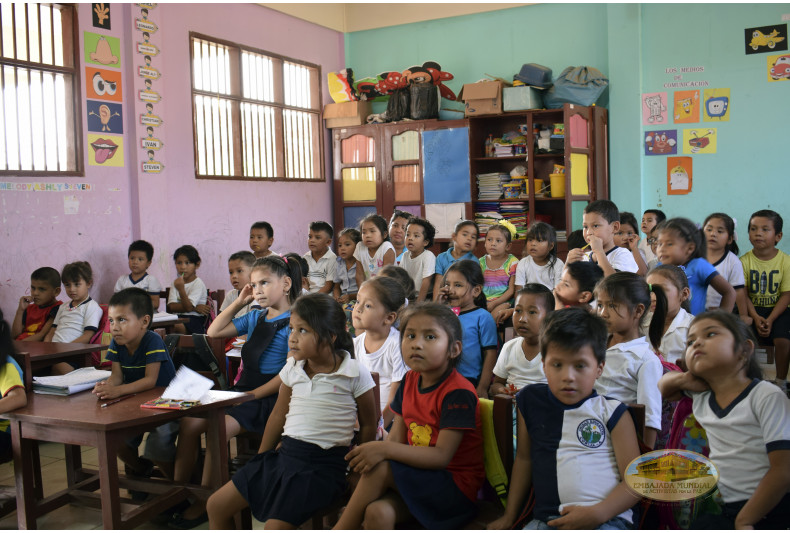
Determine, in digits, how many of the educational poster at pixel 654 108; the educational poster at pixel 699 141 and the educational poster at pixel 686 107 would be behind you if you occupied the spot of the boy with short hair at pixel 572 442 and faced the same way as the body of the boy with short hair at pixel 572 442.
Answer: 3

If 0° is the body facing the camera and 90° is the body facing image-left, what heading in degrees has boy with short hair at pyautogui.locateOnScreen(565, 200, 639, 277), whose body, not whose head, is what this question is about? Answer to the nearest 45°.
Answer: approximately 45°

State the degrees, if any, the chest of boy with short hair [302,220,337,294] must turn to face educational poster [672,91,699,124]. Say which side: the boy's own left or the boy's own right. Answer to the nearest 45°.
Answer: approximately 135° to the boy's own left

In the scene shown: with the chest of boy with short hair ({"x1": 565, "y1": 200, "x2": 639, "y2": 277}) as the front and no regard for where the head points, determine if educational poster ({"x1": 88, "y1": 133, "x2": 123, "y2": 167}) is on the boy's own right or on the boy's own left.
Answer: on the boy's own right

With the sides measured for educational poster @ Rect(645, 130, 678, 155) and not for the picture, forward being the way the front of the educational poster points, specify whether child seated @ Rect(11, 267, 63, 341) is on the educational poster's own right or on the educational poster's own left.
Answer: on the educational poster's own right

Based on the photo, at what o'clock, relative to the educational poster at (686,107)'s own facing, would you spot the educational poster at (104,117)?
the educational poster at (104,117) is roughly at 2 o'clock from the educational poster at (686,107).

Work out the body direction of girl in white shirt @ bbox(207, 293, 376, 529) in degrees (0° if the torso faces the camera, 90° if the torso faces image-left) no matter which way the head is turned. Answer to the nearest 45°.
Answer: approximately 45°

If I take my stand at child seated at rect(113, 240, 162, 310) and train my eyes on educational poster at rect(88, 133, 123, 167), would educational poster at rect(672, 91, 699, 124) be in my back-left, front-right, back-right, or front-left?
back-right

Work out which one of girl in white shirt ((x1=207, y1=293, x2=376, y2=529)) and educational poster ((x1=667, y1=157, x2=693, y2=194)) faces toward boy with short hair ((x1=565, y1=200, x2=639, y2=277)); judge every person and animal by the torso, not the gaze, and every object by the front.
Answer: the educational poster

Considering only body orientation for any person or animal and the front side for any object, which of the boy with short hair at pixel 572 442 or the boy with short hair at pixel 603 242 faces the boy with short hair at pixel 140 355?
the boy with short hair at pixel 603 242

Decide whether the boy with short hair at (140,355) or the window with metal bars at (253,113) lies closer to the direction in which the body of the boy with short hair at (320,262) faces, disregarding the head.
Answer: the boy with short hair
